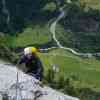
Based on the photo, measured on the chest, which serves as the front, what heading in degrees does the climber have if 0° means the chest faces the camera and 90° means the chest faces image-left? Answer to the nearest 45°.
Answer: approximately 45°
